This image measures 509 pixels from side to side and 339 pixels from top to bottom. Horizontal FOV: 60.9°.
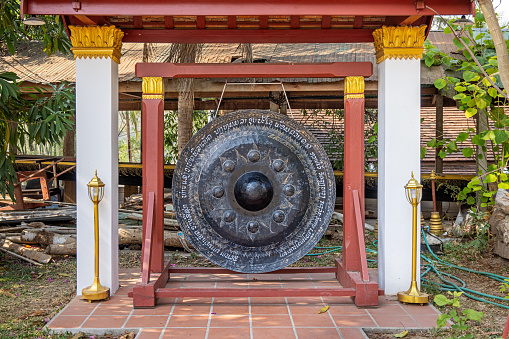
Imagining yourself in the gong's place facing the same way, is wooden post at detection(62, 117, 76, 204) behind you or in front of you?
behind

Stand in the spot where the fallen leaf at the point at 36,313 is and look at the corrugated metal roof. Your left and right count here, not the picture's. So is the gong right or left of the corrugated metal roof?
right

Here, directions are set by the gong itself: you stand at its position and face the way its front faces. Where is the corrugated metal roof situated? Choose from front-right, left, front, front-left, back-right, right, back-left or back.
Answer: back

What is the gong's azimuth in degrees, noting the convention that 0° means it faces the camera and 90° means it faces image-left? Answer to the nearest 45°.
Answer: approximately 0°

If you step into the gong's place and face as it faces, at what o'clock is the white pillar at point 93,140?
The white pillar is roughly at 3 o'clock from the gong.

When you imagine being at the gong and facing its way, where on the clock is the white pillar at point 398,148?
The white pillar is roughly at 9 o'clock from the gong.

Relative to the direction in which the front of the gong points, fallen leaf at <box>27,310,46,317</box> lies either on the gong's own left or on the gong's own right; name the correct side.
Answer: on the gong's own right
